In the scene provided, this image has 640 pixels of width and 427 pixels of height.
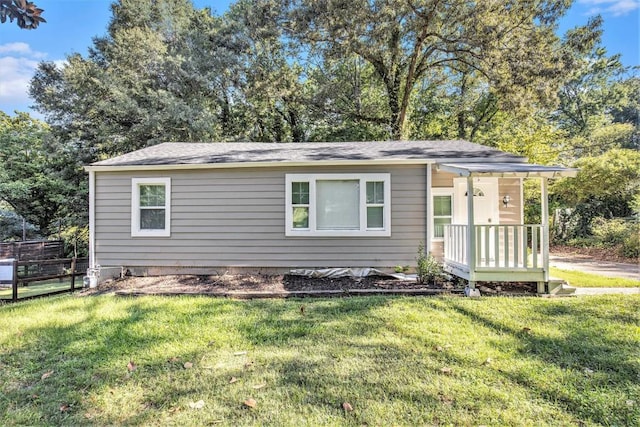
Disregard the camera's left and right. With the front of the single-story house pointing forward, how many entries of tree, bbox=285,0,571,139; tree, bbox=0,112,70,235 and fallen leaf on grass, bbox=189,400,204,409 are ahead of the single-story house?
1

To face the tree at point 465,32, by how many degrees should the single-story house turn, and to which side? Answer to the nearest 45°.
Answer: approximately 135° to its left

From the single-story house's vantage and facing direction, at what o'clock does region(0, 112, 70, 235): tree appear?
The tree is roughly at 4 o'clock from the single-story house.

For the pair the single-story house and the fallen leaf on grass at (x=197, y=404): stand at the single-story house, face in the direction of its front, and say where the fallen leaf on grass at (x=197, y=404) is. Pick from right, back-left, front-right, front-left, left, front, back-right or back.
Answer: front

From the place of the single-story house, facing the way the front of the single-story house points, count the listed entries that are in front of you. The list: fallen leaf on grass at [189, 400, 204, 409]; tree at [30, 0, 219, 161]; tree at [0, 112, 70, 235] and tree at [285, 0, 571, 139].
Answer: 1

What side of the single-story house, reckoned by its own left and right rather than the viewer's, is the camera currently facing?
front

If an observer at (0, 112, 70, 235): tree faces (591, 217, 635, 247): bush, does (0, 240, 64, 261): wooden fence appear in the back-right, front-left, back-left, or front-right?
front-right

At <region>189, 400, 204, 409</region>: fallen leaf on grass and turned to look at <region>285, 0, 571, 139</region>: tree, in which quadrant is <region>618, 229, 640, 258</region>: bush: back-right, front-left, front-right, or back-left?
front-right

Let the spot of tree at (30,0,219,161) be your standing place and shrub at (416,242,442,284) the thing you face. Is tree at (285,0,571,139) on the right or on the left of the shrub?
left

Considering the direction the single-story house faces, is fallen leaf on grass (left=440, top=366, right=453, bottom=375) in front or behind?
in front
